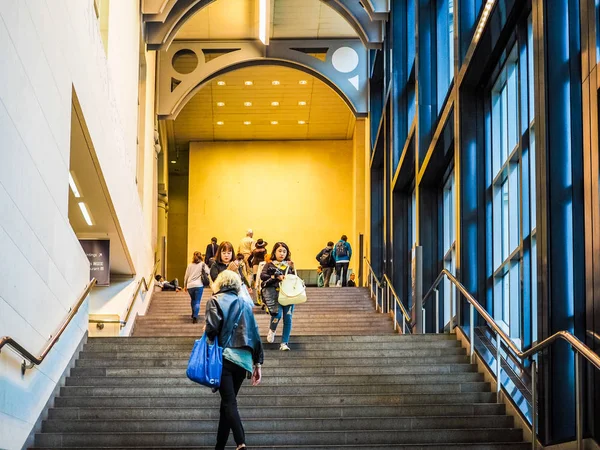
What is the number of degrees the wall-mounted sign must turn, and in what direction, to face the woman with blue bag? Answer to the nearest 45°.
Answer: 0° — it already faces them

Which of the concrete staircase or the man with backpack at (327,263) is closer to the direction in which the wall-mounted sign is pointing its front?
the concrete staircase

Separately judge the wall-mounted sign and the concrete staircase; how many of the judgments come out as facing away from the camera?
0

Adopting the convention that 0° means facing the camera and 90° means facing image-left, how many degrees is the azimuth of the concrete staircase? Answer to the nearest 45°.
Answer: approximately 0°

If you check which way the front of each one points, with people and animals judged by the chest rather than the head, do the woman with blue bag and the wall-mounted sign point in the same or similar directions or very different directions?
very different directions

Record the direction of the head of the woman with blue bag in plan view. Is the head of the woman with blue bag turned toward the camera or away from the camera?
away from the camera

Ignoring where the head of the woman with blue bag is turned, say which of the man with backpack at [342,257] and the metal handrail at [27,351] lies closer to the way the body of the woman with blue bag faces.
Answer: the man with backpack

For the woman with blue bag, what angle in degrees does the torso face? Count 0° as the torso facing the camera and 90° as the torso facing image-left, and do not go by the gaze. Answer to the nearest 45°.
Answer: approximately 180°

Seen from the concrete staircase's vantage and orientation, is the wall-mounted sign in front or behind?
behind
